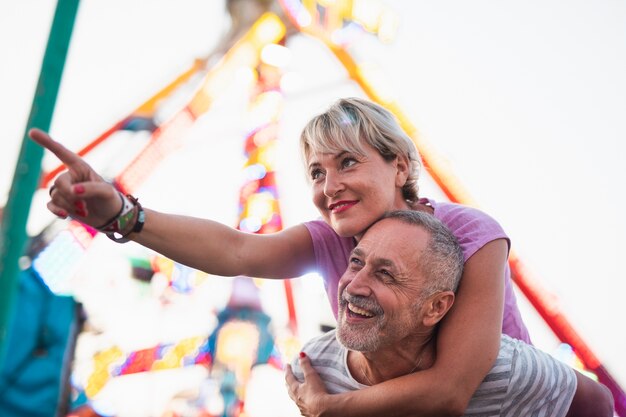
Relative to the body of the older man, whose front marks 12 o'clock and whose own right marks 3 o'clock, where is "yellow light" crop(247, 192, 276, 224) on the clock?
The yellow light is roughly at 4 o'clock from the older man.

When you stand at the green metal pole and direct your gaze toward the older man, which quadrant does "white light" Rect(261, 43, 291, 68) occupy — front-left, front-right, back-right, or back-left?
front-left

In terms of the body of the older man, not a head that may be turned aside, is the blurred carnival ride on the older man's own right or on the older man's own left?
on the older man's own right

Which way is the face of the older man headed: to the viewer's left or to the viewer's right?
to the viewer's left

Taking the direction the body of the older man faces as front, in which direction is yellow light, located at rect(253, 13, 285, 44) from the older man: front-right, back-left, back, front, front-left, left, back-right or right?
back-right

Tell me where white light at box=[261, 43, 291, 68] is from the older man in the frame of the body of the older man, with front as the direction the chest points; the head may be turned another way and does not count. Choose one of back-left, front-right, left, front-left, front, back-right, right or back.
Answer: back-right

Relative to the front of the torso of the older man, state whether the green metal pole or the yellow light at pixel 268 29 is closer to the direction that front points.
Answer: the green metal pole

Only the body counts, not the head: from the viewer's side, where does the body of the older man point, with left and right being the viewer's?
facing the viewer and to the left of the viewer
